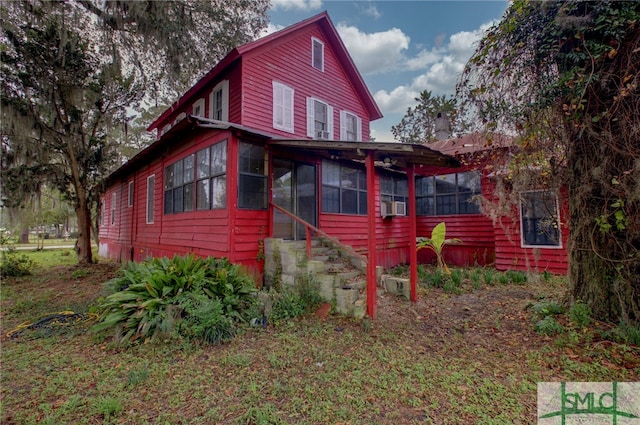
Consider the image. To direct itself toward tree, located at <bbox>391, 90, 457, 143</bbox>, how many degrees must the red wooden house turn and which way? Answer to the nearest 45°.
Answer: approximately 90° to its left

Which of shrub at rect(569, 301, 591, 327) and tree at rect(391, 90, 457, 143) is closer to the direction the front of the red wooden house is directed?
the shrub

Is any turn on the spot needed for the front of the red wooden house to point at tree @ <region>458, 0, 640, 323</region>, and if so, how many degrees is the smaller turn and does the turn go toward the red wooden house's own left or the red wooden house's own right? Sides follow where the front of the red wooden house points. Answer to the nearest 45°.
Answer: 0° — it already faces it

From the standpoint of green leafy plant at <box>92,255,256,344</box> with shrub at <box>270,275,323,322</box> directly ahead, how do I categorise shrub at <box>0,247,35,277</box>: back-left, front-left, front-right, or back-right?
back-left

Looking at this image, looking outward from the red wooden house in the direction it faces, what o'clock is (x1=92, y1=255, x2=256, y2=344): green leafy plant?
The green leafy plant is roughly at 2 o'clock from the red wooden house.

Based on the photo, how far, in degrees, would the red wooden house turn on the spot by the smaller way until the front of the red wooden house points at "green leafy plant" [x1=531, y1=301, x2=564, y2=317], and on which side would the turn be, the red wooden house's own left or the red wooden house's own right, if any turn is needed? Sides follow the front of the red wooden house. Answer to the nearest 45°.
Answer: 0° — it already faces it

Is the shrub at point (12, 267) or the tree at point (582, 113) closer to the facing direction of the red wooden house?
the tree

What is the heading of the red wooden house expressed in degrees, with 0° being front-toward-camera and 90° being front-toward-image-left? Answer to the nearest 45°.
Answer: approximately 315°

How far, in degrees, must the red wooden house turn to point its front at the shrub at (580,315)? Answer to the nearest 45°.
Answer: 0° — it already faces it
